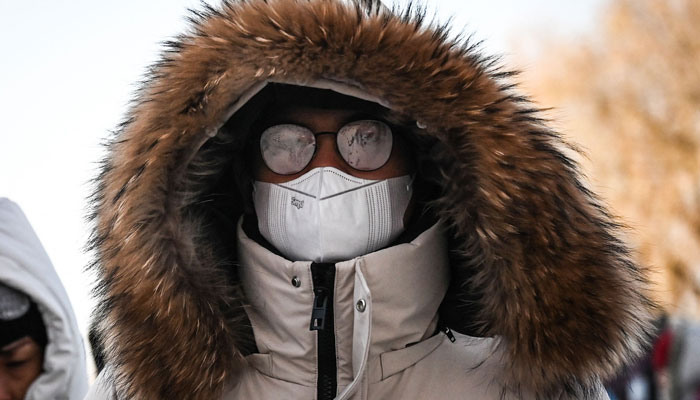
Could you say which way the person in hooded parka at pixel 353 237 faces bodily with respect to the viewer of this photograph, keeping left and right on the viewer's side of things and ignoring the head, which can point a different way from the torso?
facing the viewer
